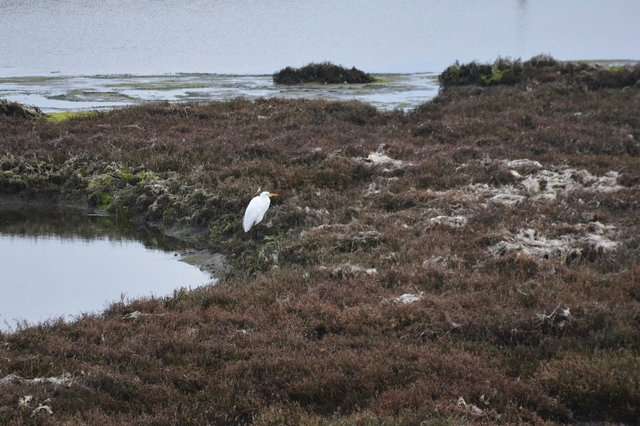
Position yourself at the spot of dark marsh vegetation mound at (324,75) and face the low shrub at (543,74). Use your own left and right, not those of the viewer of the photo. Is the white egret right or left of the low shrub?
right

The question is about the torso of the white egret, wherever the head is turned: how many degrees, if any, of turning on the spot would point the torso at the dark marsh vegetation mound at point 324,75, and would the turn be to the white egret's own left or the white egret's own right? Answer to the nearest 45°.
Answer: approximately 90° to the white egret's own left

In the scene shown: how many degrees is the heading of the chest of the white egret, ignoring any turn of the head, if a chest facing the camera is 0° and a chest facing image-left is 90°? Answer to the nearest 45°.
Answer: approximately 270°

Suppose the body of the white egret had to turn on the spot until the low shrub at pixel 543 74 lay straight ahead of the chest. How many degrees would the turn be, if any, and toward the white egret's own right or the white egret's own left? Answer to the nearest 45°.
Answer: approximately 45° to the white egret's own left

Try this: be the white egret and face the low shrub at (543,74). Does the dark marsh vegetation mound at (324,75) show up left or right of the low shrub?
left

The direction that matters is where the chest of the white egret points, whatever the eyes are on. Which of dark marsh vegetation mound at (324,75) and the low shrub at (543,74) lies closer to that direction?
the low shrub
